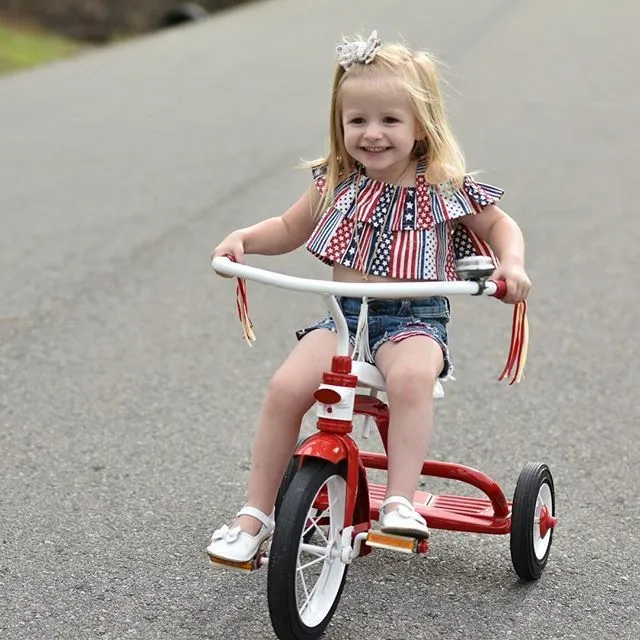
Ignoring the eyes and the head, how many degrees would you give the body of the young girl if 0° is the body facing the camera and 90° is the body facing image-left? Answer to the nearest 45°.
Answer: approximately 45°
